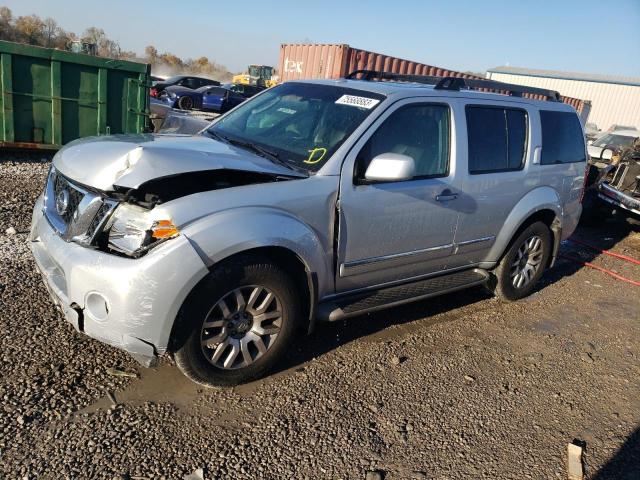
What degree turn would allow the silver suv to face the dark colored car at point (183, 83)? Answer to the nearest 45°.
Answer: approximately 135° to its right

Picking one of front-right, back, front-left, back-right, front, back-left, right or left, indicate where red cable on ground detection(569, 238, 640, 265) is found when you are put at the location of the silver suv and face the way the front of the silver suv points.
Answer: back

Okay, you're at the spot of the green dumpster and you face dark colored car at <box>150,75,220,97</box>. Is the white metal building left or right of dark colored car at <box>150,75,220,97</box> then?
right

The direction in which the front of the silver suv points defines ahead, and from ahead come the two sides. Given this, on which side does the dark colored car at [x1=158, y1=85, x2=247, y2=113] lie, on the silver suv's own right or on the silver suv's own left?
on the silver suv's own right

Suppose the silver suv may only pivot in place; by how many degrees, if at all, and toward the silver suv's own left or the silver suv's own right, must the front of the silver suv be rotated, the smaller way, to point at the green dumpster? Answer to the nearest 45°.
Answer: approximately 90° to the silver suv's own right

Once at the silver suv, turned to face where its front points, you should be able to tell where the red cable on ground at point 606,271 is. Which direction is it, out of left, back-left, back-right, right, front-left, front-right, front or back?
back

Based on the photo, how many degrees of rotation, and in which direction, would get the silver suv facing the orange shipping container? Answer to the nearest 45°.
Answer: approximately 135° to its right

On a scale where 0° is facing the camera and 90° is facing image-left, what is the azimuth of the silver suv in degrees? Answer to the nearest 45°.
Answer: approximately 45°
